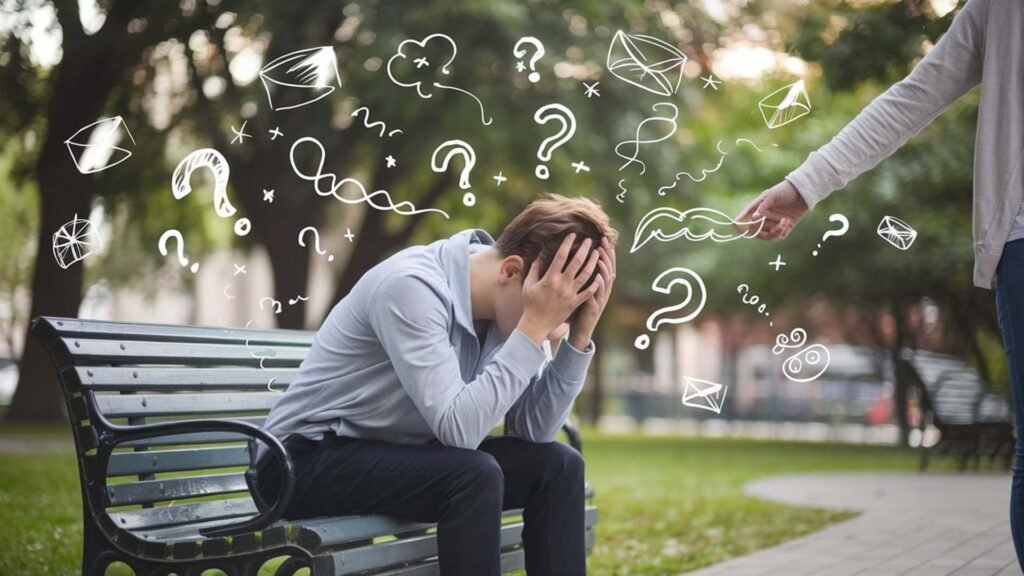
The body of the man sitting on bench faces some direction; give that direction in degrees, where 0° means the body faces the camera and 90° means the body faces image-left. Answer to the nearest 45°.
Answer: approximately 315°

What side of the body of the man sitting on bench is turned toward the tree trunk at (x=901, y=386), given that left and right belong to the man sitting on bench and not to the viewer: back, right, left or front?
left

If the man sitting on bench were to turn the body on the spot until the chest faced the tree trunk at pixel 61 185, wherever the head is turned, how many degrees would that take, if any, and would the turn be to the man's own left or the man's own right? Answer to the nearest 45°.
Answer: approximately 180°
